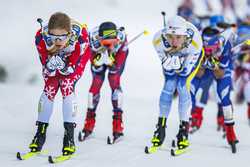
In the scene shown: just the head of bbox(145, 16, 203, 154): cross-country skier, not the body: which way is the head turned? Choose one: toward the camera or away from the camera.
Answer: toward the camera

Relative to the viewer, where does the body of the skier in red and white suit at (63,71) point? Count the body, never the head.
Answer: toward the camera

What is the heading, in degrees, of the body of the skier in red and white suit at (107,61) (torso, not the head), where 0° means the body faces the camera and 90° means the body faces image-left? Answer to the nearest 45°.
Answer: approximately 0°

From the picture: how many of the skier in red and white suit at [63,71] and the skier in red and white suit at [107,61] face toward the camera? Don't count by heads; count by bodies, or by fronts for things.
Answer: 2

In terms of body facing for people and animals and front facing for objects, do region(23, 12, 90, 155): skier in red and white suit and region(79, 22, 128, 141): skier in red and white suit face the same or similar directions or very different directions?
same or similar directions

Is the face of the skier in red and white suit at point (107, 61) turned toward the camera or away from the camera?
toward the camera

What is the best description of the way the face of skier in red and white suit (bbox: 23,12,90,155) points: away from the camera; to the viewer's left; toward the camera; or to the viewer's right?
toward the camera

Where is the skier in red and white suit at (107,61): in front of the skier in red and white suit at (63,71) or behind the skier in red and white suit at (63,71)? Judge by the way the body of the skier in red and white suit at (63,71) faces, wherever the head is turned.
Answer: behind

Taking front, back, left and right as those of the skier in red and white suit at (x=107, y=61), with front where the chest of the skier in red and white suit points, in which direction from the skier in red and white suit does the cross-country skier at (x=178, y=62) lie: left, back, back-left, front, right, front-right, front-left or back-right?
front-left

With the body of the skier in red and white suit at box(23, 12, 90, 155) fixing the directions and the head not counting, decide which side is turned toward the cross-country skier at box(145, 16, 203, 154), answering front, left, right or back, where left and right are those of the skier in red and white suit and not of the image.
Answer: left
